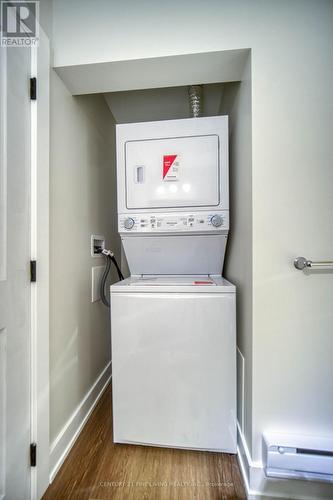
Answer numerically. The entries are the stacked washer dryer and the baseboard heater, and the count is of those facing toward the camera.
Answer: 2

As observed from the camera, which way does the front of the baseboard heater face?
facing the viewer
